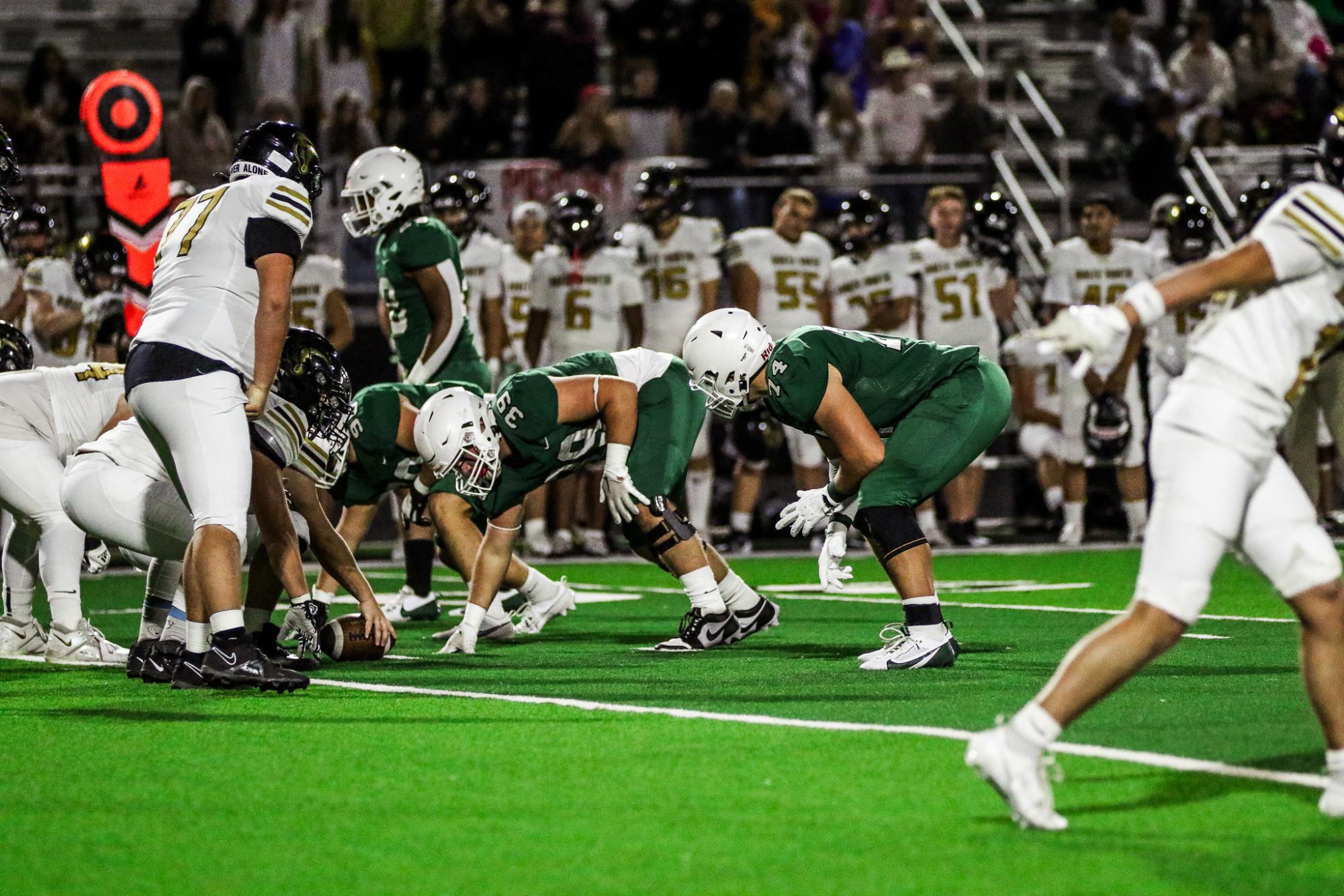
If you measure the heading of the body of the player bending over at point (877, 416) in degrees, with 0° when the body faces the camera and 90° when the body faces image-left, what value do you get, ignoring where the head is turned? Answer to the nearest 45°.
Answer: approximately 90°

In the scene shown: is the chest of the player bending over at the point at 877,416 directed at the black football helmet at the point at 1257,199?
no

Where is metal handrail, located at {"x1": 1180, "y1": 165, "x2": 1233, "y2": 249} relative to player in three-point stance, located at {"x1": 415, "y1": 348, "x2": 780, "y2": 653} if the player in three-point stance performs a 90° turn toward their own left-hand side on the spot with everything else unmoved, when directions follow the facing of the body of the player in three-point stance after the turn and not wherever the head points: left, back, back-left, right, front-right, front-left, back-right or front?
back-left

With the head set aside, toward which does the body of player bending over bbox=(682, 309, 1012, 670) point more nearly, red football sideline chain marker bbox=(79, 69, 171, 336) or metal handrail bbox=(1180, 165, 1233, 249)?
the red football sideline chain marker

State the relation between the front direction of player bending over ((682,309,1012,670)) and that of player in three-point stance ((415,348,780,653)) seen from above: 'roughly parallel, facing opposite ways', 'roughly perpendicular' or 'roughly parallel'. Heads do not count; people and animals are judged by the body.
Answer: roughly parallel

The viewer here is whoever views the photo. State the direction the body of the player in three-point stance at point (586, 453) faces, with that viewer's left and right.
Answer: facing to the left of the viewer

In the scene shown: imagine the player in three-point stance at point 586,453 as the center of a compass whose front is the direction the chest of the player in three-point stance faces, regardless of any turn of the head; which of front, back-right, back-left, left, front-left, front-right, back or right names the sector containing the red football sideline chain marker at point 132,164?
front-right

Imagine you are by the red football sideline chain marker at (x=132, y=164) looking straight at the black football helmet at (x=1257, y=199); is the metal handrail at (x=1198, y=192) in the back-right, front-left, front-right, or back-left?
front-left

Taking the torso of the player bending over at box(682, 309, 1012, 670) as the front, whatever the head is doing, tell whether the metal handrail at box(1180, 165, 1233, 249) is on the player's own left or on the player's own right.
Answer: on the player's own right

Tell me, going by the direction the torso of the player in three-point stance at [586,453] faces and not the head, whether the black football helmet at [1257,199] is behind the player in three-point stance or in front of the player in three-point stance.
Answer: behind

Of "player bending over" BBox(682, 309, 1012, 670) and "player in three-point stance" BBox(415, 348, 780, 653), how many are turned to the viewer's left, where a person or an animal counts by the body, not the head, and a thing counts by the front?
2

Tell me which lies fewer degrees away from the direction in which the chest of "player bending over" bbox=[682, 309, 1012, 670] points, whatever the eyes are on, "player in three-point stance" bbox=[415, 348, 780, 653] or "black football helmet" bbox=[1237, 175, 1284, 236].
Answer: the player in three-point stance

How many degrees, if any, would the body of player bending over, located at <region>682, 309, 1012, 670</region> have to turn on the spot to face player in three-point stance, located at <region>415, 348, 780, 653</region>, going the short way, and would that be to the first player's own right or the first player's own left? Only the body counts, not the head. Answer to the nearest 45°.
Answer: approximately 45° to the first player's own right

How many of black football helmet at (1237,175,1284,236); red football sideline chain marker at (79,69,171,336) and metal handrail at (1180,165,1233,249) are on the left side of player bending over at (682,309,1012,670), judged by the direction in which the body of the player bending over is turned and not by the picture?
0

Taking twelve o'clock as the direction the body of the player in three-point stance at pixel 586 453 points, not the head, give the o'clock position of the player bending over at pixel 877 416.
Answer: The player bending over is roughly at 7 o'clock from the player in three-point stance.

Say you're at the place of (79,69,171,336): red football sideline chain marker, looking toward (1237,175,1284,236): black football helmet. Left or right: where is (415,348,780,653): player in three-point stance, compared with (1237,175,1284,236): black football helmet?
right
